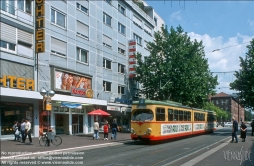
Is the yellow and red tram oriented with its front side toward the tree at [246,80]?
no

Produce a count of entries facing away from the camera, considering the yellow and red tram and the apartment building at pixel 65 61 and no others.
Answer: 0

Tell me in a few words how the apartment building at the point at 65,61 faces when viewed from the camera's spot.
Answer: facing the viewer and to the right of the viewer

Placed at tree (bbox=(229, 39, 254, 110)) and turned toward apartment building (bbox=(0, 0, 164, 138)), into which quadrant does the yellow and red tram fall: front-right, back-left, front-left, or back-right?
front-left

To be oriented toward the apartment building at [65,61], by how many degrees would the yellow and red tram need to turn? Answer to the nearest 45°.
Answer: approximately 90° to its right

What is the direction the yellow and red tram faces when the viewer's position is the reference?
facing the viewer and to the left of the viewer

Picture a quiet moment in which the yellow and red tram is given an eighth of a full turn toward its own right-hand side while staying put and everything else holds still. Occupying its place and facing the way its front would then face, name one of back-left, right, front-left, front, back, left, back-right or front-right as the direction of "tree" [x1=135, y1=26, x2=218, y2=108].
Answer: right

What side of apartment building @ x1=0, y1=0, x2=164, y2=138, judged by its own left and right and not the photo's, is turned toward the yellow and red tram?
front

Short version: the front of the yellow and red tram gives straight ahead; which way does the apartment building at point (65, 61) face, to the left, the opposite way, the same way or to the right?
to the left

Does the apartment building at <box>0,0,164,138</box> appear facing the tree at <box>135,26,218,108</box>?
no
